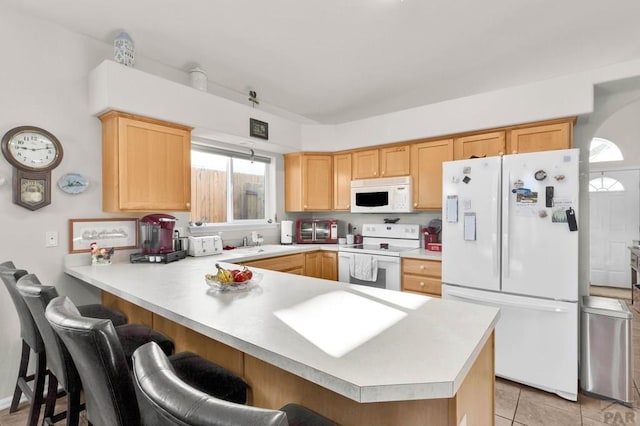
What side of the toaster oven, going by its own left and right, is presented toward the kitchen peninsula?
front

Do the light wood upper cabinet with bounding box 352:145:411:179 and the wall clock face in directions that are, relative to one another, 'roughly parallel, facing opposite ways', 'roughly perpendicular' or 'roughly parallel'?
roughly perpendicular

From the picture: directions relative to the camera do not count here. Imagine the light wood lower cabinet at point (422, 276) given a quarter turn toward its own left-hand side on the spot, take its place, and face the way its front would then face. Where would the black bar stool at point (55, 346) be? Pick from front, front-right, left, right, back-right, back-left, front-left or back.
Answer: right

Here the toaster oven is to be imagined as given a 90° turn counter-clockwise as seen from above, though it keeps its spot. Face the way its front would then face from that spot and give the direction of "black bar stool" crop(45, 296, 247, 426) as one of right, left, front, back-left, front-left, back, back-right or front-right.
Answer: right

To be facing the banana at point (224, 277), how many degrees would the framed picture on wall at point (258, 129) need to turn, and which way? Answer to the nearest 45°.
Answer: approximately 45° to its right

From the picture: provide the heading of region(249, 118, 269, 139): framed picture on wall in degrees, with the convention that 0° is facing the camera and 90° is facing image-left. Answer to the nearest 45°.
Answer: approximately 315°

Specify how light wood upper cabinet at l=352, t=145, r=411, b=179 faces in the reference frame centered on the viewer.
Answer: facing the viewer and to the left of the viewer

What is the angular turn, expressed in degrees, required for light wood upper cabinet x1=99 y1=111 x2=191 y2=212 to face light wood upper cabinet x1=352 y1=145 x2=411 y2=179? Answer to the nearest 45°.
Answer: approximately 45° to its left

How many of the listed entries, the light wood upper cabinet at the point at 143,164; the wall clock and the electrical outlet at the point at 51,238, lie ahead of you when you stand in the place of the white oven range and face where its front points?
3

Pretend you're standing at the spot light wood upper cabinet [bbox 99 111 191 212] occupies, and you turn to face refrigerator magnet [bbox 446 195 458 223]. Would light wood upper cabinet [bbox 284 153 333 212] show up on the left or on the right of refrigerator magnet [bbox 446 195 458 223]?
left

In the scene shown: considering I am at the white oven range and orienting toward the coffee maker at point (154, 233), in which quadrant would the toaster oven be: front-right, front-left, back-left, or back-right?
front-right

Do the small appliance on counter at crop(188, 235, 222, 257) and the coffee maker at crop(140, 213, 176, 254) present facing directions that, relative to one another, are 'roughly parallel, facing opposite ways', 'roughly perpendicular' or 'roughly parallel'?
roughly parallel

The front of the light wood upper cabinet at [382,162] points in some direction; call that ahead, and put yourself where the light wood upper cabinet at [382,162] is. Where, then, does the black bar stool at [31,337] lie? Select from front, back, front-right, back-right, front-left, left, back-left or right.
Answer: front

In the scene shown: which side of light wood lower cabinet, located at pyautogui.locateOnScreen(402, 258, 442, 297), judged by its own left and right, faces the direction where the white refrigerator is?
left
